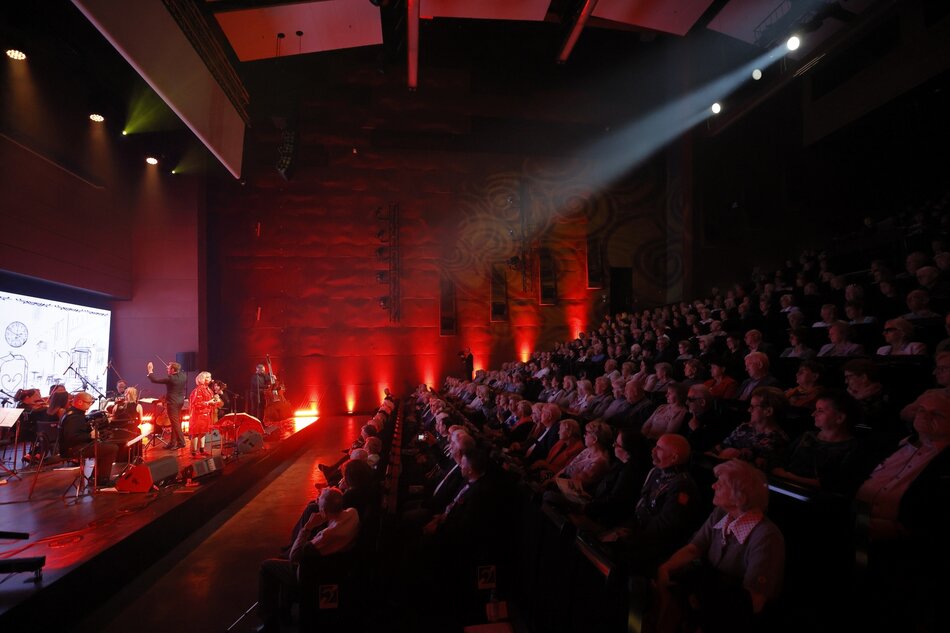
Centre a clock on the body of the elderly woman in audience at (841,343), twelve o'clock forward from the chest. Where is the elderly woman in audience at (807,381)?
the elderly woman in audience at (807,381) is roughly at 11 o'clock from the elderly woman in audience at (841,343).

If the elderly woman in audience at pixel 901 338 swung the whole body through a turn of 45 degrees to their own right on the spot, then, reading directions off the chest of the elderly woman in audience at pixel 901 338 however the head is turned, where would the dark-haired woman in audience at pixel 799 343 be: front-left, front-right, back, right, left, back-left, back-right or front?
front-right

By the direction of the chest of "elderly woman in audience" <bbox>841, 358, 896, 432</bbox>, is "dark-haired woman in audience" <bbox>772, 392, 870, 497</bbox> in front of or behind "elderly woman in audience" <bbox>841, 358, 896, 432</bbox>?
in front

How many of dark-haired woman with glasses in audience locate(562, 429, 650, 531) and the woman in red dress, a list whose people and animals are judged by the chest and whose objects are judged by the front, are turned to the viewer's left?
1

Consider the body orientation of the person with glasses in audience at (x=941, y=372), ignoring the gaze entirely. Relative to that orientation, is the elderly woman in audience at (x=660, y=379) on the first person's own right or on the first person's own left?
on the first person's own right

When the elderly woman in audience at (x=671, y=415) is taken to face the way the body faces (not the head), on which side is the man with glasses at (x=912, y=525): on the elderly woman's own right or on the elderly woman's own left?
on the elderly woman's own left

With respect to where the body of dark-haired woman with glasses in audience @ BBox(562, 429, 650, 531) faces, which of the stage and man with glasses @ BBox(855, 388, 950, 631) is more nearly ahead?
the stage

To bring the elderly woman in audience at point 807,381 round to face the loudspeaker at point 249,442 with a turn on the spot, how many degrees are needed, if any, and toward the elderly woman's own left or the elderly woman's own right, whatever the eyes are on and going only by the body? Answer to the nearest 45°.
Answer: approximately 45° to the elderly woman's own right

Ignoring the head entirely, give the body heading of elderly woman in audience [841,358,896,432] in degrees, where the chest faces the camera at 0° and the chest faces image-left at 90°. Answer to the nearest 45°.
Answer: approximately 45°

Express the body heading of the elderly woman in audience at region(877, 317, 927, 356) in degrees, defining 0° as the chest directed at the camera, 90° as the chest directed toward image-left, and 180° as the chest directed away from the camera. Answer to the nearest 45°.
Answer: approximately 45°

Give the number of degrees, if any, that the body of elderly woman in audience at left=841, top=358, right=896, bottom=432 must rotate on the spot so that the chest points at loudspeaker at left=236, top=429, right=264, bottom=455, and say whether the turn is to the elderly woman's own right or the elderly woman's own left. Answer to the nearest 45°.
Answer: approximately 45° to the elderly woman's own right

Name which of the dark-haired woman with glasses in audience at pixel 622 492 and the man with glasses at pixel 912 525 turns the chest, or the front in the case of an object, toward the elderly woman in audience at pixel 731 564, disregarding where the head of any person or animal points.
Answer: the man with glasses

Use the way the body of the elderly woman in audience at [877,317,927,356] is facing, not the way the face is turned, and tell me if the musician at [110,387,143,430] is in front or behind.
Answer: in front

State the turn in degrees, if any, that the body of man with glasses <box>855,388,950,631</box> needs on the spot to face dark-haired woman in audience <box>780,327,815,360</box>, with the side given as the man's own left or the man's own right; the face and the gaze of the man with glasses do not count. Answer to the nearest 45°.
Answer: approximately 135° to the man's own right
